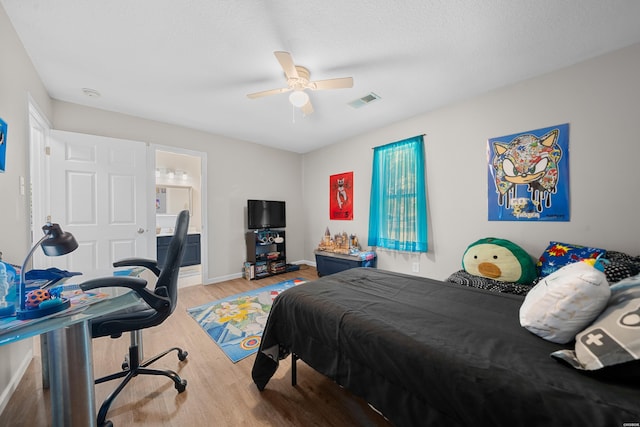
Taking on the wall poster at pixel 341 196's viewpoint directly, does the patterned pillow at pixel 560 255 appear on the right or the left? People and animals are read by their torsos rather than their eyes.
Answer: on its left

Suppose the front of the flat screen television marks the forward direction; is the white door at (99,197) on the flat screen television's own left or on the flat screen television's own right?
on the flat screen television's own right

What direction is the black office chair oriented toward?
to the viewer's left

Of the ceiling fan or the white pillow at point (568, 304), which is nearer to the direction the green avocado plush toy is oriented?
the ceiling fan

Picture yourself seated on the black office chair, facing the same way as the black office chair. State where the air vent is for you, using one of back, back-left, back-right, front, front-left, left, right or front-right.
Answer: back

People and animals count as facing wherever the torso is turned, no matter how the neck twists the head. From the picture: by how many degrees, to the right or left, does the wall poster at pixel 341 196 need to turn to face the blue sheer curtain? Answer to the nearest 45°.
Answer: approximately 90° to its left

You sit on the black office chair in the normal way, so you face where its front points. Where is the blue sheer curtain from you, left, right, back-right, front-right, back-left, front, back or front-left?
back

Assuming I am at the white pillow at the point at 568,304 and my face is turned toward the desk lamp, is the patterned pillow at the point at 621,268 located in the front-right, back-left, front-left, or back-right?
back-right

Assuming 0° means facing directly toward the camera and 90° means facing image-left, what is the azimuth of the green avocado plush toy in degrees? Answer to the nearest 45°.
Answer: approximately 45°

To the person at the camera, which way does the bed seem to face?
facing away from the viewer and to the left of the viewer

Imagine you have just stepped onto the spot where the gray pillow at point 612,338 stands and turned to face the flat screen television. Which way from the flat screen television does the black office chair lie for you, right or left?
left

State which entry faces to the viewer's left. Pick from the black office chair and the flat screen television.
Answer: the black office chair

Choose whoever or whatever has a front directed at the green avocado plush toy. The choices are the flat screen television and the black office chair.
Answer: the flat screen television

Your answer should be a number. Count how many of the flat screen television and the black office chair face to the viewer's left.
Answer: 1

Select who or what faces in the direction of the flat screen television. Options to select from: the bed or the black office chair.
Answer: the bed

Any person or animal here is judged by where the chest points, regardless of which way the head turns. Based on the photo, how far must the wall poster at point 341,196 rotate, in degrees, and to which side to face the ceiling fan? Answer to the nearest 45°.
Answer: approximately 45° to its left
